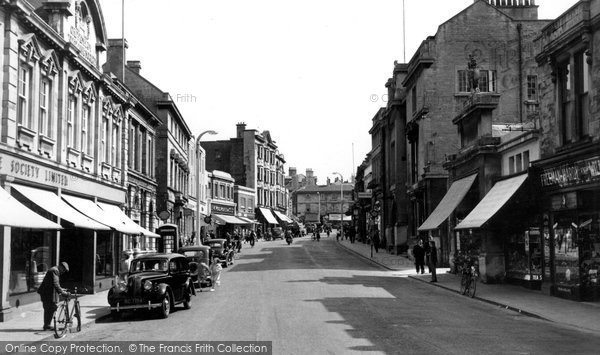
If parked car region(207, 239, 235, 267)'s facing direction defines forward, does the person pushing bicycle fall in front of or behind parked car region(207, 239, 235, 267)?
in front

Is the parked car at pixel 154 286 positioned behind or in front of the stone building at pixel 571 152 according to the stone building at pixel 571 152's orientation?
in front

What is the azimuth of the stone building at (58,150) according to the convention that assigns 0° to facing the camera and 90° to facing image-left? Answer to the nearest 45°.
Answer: approximately 315°

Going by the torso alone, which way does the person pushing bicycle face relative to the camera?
to the viewer's right

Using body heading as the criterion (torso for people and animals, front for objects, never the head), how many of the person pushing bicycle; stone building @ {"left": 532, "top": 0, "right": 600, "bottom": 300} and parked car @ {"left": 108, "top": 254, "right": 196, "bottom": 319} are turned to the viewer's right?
1

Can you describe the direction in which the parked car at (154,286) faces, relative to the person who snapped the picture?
facing the viewer and to the left of the viewer

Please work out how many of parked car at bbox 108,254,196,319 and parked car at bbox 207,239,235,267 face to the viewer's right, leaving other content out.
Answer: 0

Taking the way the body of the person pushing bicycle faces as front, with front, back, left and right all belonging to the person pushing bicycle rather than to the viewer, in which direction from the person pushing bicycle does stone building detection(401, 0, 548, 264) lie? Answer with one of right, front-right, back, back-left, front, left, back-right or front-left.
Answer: front-left

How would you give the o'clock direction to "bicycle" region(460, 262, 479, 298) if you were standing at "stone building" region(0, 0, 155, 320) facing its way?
The bicycle is roughly at 11 o'clock from the stone building.

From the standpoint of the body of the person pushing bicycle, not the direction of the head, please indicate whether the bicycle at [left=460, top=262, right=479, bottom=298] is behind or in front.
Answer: in front
